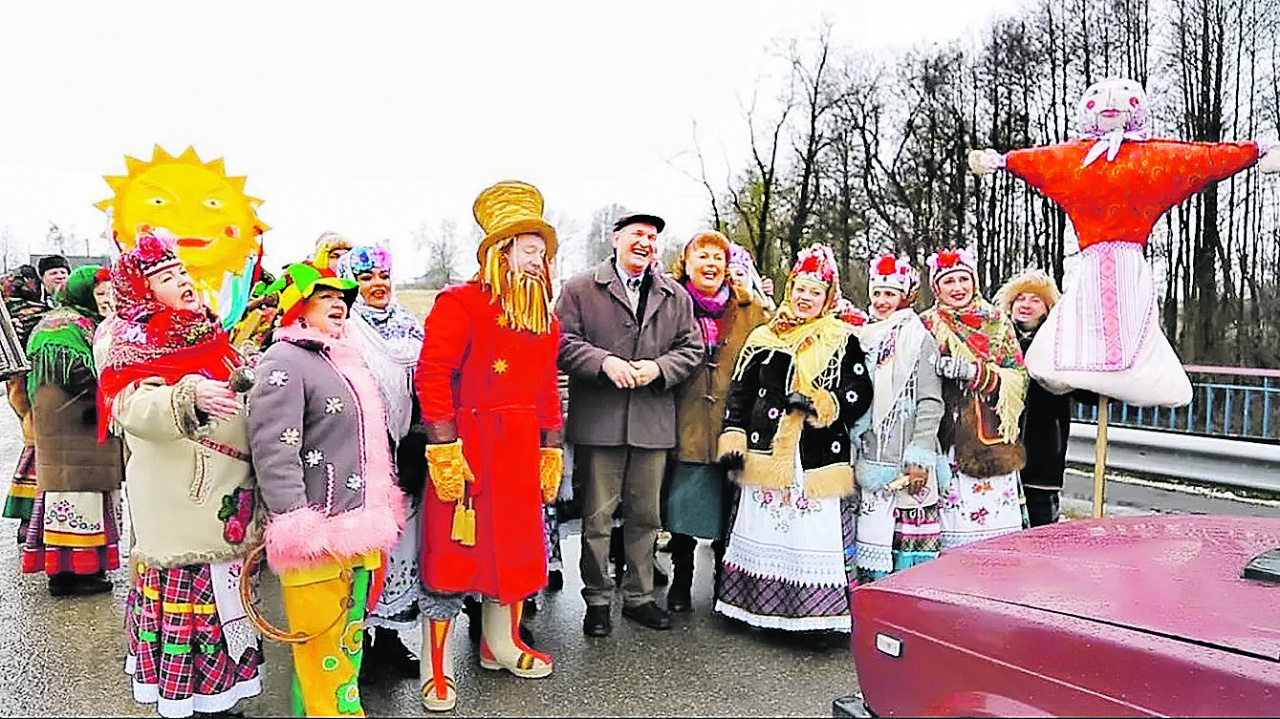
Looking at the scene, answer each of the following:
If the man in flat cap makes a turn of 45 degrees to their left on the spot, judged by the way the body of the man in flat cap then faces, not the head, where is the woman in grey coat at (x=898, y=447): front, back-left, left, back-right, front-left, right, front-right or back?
front-left

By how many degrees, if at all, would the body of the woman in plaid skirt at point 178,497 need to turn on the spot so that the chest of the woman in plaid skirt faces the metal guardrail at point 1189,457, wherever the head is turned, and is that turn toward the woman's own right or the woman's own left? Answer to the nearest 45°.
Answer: approximately 45° to the woman's own left

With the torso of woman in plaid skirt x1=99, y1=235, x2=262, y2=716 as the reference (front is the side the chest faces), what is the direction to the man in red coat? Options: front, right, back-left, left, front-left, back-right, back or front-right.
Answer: front-left

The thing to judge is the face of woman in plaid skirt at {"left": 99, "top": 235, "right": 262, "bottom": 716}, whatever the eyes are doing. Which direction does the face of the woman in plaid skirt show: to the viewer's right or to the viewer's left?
to the viewer's right

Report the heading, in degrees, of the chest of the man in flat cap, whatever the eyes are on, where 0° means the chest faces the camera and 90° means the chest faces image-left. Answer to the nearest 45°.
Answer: approximately 0°

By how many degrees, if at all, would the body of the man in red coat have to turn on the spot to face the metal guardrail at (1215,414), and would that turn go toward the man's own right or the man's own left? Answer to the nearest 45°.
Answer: approximately 90° to the man's own left

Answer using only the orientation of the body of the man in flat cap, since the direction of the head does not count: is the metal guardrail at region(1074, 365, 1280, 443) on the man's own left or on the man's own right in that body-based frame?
on the man's own left

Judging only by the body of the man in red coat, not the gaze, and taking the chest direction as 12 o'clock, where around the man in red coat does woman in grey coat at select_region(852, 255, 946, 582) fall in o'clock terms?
The woman in grey coat is roughly at 10 o'clock from the man in red coat.

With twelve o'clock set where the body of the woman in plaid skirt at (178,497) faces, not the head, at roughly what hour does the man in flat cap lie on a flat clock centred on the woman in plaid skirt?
The man in flat cap is roughly at 10 o'clock from the woman in plaid skirt.

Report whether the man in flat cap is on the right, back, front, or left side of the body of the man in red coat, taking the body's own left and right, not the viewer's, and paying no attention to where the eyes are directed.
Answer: left
